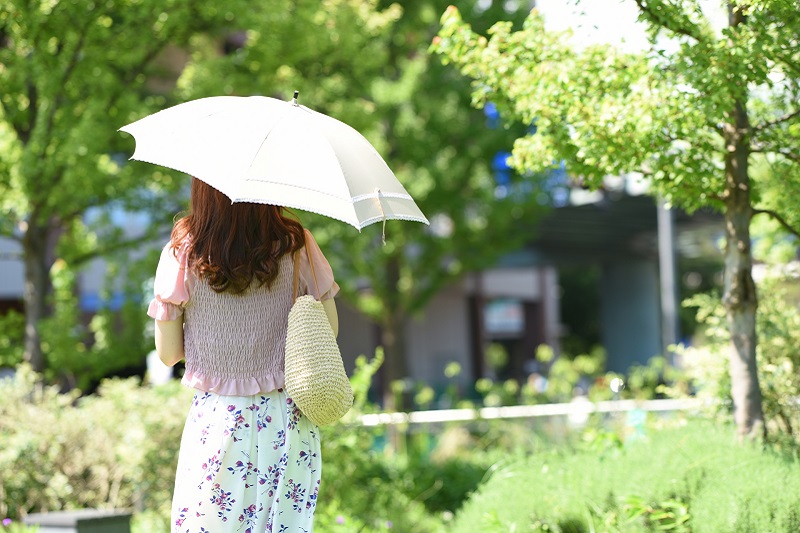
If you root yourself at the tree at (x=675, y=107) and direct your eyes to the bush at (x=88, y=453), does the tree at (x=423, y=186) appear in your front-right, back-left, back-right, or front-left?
front-right

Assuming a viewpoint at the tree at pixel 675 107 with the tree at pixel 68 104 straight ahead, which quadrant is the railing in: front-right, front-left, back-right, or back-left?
front-right

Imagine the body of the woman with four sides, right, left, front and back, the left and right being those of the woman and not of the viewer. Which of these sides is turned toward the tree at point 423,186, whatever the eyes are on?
front

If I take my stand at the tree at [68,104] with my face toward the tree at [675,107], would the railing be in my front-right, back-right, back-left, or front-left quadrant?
front-left

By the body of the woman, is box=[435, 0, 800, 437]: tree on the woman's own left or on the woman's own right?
on the woman's own right

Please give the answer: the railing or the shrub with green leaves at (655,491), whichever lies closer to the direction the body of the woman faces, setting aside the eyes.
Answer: the railing

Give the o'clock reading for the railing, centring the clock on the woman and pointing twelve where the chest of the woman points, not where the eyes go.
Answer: The railing is roughly at 1 o'clock from the woman.

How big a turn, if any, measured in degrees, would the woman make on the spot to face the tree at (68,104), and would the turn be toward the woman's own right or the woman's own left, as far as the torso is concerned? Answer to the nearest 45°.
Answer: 0° — they already face it

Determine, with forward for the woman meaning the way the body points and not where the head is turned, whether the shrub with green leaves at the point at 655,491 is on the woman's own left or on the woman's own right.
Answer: on the woman's own right

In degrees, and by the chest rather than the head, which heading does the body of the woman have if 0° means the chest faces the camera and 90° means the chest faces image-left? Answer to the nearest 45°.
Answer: approximately 180°

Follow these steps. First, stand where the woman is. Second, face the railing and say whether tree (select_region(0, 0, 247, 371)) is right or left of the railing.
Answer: left

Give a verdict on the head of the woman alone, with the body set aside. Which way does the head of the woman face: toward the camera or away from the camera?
away from the camera

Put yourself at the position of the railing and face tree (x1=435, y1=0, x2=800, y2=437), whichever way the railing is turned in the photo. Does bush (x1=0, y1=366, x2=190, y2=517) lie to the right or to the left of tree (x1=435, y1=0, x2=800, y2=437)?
right

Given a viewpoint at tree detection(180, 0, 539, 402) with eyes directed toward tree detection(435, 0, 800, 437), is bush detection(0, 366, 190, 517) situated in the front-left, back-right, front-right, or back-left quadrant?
front-right
